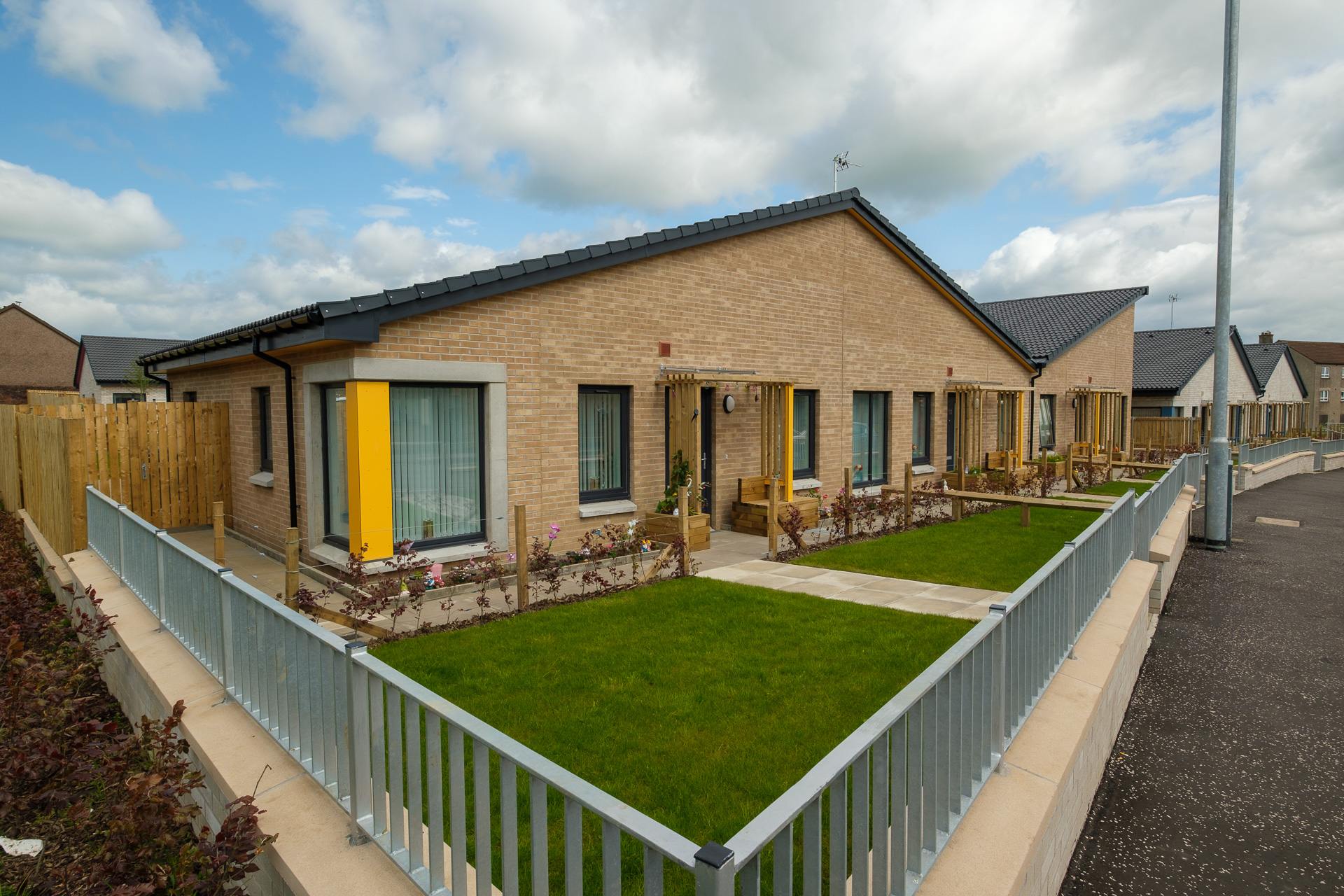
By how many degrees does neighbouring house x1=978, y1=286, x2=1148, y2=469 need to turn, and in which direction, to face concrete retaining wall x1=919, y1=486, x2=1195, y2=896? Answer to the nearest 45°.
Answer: approximately 45° to its right

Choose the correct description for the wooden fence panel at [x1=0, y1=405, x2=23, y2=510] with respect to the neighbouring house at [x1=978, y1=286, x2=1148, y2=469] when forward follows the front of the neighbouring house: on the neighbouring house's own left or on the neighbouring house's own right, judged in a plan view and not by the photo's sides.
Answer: on the neighbouring house's own right

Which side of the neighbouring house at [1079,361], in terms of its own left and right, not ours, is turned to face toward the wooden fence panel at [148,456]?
right

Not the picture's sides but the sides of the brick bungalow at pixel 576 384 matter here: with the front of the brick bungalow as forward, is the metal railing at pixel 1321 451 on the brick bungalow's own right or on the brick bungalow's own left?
on the brick bungalow's own left

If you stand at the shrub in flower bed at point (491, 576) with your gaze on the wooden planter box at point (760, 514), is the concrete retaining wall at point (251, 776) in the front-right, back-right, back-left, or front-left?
back-right

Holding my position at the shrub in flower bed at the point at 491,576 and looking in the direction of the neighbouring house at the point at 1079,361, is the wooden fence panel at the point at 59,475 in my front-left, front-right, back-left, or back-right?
back-left

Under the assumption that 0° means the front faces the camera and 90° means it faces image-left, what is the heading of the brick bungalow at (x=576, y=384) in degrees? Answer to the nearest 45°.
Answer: approximately 315°

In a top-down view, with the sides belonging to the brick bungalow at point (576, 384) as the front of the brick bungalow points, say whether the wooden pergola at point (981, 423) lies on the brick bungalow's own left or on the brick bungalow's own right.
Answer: on the brick bungalow's own left

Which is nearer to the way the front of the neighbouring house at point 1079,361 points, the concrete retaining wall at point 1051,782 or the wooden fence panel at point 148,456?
the concrete retaining wall

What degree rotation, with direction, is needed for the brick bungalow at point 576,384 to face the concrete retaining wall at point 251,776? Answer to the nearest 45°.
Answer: approximately 45° to its right

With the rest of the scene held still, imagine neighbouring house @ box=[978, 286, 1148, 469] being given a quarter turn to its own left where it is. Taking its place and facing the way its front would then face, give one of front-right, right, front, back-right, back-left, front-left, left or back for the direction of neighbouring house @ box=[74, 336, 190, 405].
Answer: back-left

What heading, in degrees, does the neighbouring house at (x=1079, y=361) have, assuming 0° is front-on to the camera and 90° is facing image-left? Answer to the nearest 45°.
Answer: approximately 315°

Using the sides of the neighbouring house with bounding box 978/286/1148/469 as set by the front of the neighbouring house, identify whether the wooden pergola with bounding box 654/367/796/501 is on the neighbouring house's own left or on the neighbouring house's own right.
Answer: on the neighbouring house's own right

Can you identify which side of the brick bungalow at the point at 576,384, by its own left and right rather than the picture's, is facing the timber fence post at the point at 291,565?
right
